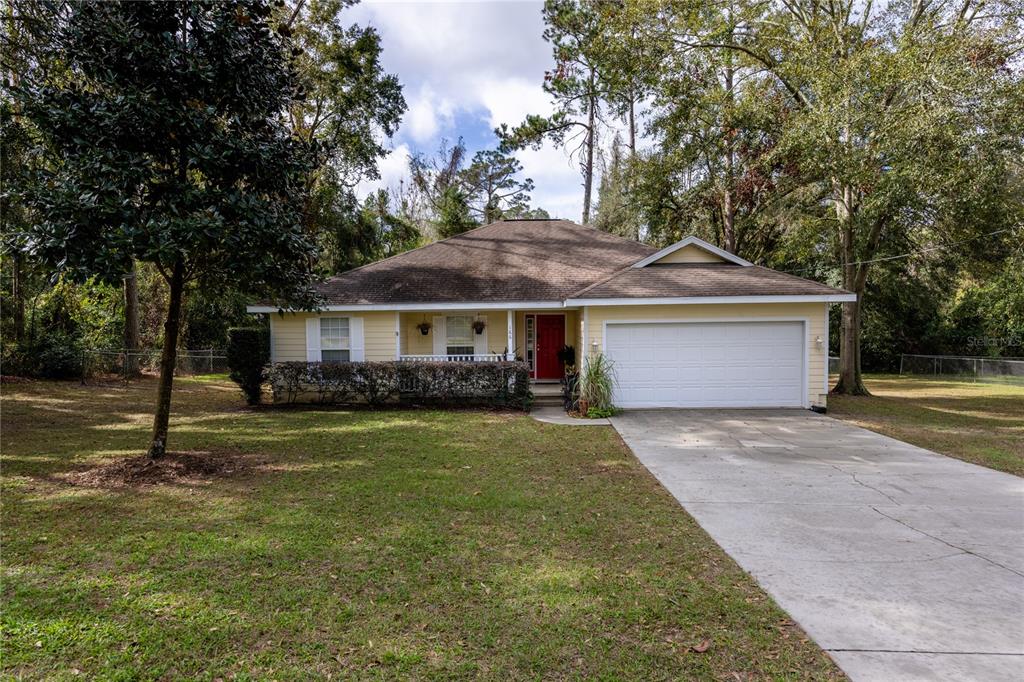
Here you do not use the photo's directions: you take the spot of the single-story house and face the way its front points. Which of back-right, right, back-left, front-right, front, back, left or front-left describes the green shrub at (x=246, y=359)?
right

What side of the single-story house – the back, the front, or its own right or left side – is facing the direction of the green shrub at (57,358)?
right

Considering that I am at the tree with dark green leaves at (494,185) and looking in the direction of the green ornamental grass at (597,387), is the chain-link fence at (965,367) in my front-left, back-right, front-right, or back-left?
front-left

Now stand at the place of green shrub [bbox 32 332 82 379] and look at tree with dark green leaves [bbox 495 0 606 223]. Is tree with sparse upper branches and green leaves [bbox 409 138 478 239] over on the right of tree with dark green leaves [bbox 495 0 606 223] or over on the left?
left

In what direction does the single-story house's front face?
toward the camera

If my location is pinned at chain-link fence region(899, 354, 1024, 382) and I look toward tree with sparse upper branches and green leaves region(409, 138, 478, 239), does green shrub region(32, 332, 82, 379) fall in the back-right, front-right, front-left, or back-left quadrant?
front-left

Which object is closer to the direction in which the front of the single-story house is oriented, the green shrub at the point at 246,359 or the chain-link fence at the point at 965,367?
the green shrub

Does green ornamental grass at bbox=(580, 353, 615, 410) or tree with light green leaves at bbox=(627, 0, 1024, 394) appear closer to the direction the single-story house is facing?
the green ornamental grass

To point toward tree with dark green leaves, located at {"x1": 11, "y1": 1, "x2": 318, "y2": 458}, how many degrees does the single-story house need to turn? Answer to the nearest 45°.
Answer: approximately 45° to its right

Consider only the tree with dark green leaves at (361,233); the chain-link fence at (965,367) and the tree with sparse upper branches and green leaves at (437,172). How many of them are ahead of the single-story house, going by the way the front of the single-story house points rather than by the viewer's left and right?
0

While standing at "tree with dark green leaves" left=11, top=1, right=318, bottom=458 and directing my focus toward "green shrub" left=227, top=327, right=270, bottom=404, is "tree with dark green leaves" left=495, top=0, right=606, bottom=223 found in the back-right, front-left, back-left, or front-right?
front-right

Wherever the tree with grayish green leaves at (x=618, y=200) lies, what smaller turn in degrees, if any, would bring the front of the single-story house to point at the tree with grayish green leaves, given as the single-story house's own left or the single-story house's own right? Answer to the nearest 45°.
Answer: approximately 180°

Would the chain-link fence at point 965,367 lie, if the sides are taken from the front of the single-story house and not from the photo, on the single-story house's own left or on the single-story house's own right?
on the single-story house's own left
